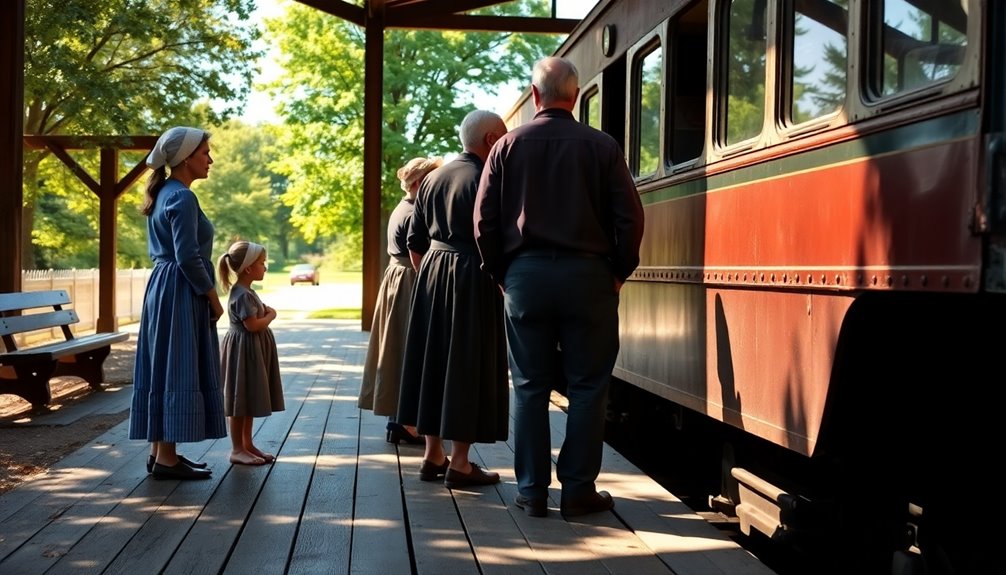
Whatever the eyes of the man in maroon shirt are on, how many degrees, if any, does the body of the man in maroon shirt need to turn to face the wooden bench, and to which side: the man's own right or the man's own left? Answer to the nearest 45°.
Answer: approximately 45° to the man's own left

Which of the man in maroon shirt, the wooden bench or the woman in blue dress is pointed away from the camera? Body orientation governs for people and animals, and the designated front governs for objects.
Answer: the man in maroon shirt

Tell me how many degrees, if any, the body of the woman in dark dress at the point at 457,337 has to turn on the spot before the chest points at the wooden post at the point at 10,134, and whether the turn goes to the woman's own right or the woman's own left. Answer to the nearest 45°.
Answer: approximately 90° to the woman's own left

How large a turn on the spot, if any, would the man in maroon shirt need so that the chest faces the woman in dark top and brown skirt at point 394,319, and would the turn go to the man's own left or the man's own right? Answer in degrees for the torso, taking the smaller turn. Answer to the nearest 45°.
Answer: approximately 45° to the man's own left

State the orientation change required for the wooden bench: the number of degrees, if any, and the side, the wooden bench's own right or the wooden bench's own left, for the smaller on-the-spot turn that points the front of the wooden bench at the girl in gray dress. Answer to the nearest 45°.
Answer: approximately 45° to the wooden bench's own right

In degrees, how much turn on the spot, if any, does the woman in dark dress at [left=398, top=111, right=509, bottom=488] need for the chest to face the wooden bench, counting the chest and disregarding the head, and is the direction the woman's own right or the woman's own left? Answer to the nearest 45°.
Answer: approximately 90° to the woman's own left

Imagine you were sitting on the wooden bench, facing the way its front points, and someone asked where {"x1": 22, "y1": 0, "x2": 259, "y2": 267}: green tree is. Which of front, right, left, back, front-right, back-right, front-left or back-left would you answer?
back-left

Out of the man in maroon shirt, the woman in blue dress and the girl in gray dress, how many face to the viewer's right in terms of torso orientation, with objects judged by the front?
2

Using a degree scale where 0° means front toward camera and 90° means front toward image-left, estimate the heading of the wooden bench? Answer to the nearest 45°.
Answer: approximately 315°

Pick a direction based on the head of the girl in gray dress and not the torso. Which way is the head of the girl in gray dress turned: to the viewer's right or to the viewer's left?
to the viewer's right

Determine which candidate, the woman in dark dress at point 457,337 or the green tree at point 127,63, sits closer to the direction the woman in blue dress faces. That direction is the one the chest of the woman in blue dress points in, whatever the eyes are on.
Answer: the woman in dark dress

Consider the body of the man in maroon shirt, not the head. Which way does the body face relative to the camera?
away from the camera

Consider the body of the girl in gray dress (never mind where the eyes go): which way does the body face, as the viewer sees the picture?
to the viewer's right

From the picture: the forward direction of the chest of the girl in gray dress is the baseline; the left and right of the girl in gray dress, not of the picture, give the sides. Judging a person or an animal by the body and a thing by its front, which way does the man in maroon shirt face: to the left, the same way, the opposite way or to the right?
to the left
